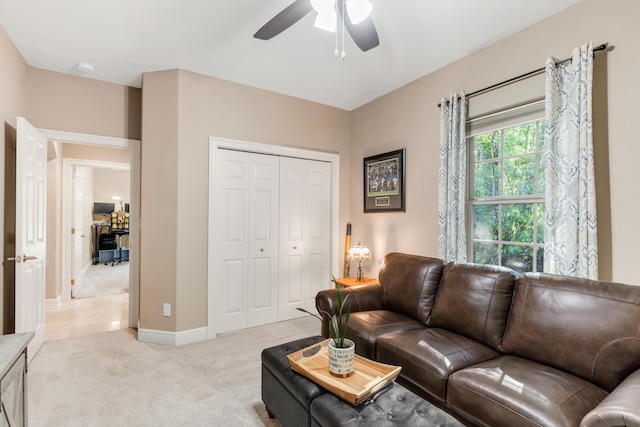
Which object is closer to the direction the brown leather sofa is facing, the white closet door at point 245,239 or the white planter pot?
the white planter pot

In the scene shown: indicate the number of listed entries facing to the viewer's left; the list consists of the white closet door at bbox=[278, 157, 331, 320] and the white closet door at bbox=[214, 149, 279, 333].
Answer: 0

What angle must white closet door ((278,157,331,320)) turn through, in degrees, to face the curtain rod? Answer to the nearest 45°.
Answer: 0° — it already faces it

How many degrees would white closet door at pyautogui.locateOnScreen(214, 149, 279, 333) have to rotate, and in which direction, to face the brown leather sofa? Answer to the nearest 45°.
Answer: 0° — it already faces it

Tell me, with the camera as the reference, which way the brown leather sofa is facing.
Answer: facing the viewer and to the left of the viewer

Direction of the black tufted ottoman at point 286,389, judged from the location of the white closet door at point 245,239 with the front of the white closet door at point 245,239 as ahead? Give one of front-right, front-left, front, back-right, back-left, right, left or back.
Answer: front-right

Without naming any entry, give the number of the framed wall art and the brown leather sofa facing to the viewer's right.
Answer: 0

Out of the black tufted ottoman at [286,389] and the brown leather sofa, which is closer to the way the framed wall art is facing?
the black tufted ottoman

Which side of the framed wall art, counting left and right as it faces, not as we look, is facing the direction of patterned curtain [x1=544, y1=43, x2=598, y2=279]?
left

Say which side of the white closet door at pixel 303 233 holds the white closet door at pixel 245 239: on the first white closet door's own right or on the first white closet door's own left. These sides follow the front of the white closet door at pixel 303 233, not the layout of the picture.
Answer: on the first white closet door's own right

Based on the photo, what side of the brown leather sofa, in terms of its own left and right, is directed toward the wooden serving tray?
front

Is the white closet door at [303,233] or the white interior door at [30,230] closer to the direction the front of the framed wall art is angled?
the white interior door

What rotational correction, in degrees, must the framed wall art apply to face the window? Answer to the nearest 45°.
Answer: approximately 90° to its left

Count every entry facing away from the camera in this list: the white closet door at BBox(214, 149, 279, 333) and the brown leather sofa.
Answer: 0

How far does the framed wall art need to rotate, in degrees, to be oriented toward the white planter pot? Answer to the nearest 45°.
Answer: approximately 45° to its left

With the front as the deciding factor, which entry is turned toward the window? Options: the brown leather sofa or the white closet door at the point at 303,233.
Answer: the white closet door

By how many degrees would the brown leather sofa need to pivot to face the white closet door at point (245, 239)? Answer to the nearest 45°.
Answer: approximately 45° to its right
